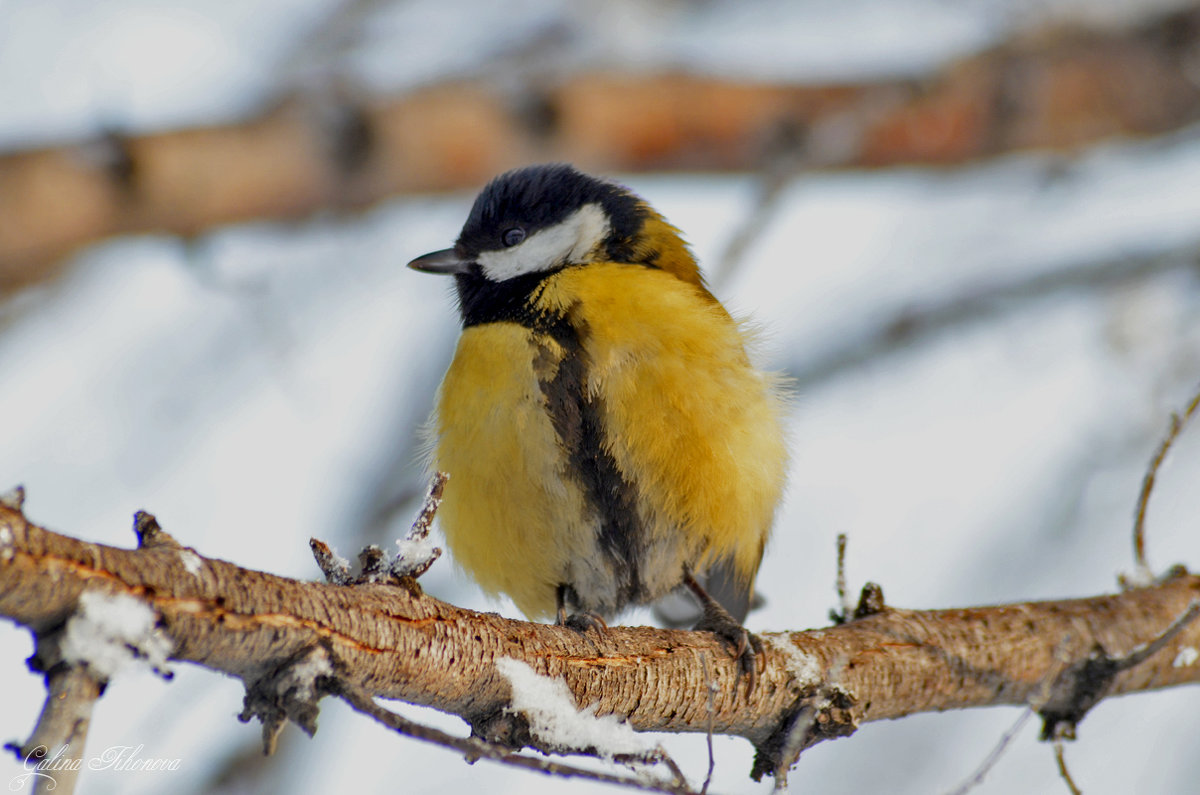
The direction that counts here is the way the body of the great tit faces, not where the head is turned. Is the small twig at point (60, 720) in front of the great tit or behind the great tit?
in front

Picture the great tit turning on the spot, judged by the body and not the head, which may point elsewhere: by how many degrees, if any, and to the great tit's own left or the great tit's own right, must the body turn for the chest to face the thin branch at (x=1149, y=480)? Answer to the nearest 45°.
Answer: approximately 135° to the great tit's own left

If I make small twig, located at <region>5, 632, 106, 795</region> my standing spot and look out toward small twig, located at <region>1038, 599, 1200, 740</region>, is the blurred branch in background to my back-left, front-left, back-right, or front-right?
front-left

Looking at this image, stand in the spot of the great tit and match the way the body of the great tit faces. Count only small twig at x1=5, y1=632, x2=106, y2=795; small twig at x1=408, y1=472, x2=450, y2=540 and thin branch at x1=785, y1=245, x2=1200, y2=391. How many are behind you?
1

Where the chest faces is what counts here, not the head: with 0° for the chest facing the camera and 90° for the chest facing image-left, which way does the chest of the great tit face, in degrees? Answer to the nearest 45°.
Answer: approximately 45°

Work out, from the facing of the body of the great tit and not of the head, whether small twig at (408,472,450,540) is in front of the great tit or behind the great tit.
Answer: in front

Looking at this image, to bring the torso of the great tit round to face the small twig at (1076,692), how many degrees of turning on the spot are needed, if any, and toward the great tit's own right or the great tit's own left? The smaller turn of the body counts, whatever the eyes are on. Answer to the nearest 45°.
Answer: approximately 135° to the great tit's own left
